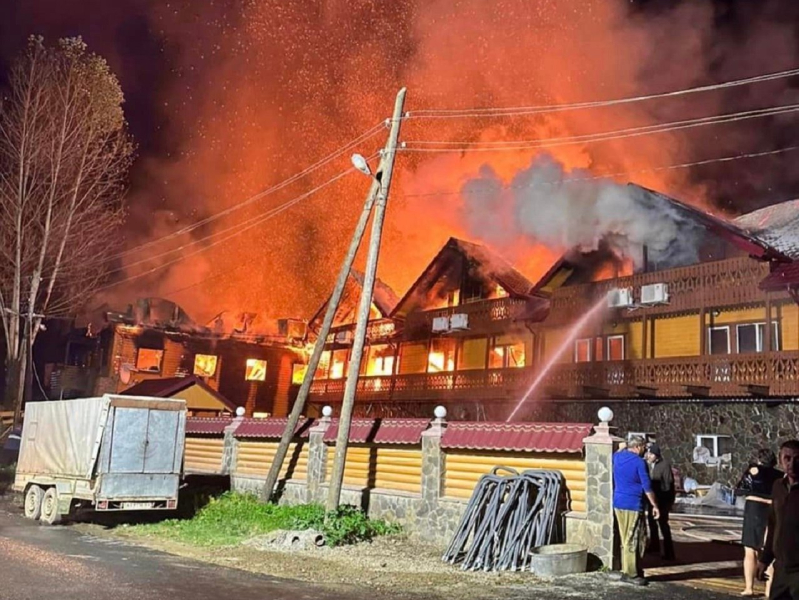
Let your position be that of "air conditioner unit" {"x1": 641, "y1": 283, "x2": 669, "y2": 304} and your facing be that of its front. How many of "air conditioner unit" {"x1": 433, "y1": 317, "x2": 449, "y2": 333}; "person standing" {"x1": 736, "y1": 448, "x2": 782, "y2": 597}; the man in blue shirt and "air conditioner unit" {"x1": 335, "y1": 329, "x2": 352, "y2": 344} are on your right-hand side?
2

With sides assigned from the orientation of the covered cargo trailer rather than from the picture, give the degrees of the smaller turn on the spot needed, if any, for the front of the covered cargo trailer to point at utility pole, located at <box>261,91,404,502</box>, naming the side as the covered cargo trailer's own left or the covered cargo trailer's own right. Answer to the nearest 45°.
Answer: approximately 135° to the covered cargo trailer's own right

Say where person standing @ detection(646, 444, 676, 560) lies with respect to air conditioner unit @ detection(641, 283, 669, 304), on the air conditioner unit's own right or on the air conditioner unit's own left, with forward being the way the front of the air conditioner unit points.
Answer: on the air conditioner unit's own left

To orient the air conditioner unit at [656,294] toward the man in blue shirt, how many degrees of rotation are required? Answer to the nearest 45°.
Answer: approximately 45° to its left

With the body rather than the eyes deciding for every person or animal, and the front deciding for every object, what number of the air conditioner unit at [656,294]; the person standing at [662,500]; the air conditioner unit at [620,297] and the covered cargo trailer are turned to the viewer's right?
0

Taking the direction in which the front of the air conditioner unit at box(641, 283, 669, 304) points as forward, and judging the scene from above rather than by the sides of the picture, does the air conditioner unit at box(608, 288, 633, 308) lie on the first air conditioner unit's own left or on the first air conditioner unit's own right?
on the first air conditioner unit's own right

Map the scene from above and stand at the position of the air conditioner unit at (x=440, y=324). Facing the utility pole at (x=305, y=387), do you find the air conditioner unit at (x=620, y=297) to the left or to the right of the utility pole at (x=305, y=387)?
left

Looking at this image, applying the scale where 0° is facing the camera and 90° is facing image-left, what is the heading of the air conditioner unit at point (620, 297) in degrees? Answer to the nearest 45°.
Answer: approximately 45°

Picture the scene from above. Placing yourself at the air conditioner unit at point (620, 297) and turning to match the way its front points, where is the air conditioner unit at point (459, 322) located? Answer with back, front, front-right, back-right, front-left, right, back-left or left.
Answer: right

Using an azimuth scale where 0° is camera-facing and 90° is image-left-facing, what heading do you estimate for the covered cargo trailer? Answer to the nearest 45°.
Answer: approximately 135°

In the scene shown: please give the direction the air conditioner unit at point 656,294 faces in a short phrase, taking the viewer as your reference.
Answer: facing the viewer and to the left of the viewer
